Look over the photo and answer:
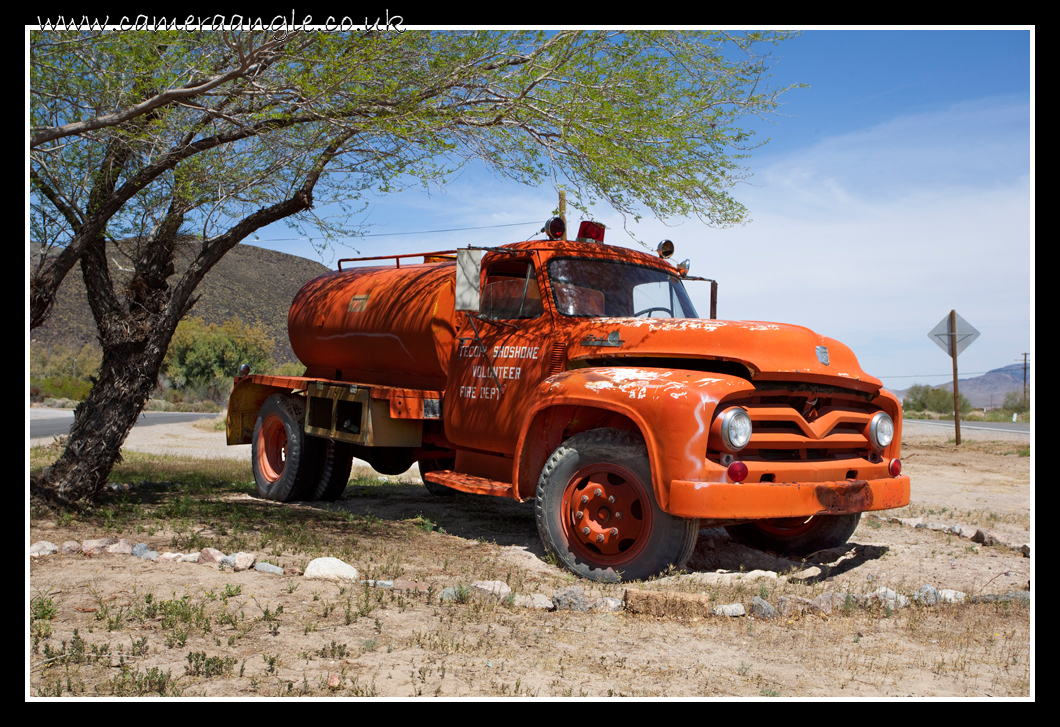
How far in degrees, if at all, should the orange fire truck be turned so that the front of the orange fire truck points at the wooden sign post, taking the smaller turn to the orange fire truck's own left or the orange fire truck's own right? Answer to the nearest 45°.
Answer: approximately 90° to the orange fire truck's own left

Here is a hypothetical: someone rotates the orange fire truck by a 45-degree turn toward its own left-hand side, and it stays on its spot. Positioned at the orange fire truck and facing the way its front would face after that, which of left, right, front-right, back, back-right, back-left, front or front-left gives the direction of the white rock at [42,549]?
back

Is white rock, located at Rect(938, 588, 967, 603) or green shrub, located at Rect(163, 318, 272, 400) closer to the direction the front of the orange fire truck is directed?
the white rock

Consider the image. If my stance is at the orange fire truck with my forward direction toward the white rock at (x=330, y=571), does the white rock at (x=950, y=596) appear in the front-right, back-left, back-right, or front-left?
front-left

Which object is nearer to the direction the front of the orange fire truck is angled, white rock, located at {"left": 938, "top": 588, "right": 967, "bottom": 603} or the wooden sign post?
the white rock

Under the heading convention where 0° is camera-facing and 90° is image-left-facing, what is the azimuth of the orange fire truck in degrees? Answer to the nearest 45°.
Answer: approximately 315°
